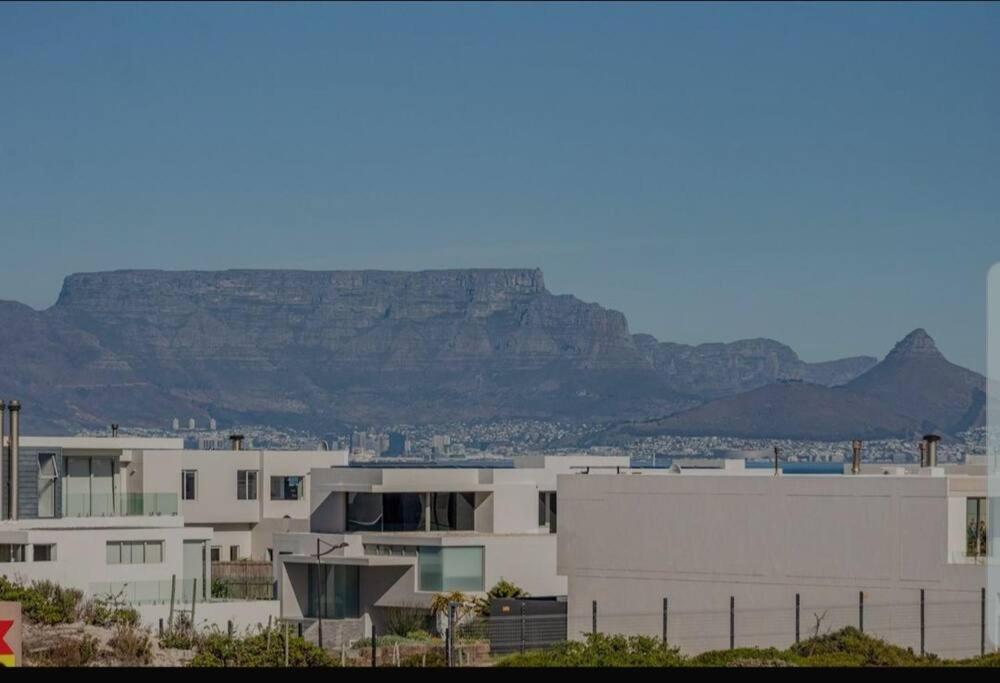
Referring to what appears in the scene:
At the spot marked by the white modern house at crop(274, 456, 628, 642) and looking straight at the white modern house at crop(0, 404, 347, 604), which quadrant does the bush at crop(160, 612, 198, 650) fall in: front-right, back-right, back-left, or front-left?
front-left

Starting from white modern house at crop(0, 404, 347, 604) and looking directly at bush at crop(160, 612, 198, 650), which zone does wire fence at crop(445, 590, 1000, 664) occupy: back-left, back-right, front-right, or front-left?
front-left

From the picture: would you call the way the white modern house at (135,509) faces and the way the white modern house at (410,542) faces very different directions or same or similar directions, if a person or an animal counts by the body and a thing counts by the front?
same or similar directions

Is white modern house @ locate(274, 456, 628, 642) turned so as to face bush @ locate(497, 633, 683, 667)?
yes

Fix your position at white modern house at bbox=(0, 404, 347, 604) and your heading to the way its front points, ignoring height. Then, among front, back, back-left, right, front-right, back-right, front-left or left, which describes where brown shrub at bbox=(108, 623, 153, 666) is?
front

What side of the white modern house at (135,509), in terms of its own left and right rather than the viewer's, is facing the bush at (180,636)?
front

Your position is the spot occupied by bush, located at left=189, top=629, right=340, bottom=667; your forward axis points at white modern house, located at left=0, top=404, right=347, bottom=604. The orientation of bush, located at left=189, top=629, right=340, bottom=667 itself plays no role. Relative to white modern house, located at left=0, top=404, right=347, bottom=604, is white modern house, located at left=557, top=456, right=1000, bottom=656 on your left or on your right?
right

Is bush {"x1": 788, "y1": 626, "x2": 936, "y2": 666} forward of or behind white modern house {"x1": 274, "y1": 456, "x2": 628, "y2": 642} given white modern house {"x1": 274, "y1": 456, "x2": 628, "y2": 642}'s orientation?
forward

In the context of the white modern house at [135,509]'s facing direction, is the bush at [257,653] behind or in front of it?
in front

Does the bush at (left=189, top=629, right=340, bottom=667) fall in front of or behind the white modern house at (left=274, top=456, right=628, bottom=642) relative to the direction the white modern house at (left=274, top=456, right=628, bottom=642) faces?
in front

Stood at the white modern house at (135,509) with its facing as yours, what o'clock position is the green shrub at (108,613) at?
The green shrub is roughly at 12 o'clock from the white modern house.

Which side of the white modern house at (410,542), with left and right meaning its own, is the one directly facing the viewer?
front

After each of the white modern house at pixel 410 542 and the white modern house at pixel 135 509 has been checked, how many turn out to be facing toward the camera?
2
